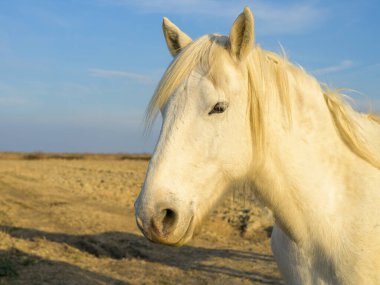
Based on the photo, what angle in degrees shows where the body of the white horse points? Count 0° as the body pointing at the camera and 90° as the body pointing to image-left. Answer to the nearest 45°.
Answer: approximately 45°
